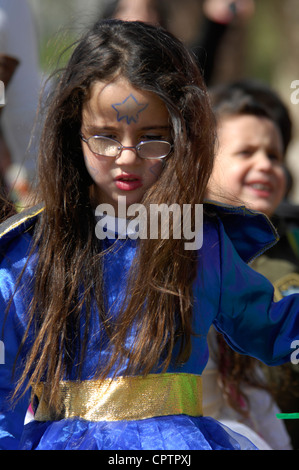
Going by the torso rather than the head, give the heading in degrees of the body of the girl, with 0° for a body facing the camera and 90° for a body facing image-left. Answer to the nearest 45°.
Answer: approximately 0°

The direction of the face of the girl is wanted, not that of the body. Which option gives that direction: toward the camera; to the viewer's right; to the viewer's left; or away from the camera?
toward the camera
